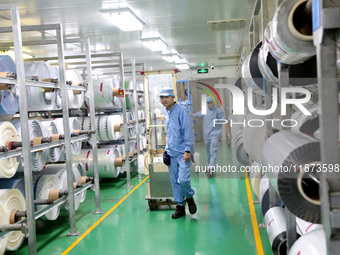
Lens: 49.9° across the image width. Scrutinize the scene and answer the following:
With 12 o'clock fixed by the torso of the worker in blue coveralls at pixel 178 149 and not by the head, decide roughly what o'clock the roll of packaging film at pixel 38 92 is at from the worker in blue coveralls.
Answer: The roll of packaging film is roughly at 1 o'clock from the worker in blue coveralls.

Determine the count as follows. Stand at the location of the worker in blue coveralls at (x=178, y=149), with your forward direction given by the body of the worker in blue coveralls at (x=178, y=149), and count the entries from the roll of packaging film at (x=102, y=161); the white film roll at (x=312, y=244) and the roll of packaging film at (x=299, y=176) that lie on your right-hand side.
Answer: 1

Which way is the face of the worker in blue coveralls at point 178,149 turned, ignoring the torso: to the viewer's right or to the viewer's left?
to the viewer's left

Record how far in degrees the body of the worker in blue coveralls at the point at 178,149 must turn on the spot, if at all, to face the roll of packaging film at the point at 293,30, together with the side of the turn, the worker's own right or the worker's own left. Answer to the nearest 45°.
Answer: approximately 45° to the worker's own left

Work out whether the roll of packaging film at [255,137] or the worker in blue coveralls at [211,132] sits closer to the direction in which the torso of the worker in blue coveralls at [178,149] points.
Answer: the roll of packaging film

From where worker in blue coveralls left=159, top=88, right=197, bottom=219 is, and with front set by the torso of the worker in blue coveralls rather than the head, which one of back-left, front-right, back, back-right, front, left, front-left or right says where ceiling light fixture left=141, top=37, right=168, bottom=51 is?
back-right

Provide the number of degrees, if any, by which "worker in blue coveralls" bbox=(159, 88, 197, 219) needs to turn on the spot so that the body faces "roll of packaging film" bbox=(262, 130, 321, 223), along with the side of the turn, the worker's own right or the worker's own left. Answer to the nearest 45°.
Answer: approximately 45° to the worker's own left

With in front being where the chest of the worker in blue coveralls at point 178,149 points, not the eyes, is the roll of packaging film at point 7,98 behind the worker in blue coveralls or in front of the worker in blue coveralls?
in front

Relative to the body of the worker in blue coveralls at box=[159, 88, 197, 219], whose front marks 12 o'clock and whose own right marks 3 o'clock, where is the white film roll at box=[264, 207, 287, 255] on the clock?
The white film roll is roughly at 10 o'clock from the worker in blue coveralls.

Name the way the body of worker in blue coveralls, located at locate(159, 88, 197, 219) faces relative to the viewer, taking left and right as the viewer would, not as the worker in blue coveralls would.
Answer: facing the viewer and to the left of the viewer

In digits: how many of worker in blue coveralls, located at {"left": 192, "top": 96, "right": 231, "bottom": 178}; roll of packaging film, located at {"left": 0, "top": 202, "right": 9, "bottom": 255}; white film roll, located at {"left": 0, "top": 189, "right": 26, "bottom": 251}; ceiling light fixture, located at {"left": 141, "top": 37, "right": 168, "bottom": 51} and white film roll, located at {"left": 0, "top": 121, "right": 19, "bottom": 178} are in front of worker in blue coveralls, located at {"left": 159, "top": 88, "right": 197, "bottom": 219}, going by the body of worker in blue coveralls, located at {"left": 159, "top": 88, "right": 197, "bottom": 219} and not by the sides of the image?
3

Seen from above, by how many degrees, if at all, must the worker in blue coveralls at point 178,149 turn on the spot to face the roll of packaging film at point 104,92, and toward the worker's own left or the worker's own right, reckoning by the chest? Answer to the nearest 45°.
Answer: approximately 90° to the worker's own right

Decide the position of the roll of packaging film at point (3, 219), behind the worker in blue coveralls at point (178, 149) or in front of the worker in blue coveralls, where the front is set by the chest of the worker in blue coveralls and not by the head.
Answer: in front

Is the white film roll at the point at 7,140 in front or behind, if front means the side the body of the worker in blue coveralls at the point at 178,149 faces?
in front
